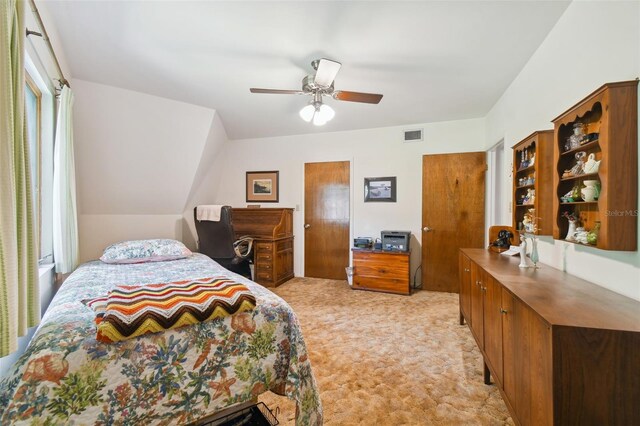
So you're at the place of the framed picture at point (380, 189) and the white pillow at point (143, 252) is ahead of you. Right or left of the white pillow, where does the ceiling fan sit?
left

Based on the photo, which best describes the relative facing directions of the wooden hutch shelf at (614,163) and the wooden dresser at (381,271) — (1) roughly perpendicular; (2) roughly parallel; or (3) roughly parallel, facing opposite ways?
roughly perpendicular

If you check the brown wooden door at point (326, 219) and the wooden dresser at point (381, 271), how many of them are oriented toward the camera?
2

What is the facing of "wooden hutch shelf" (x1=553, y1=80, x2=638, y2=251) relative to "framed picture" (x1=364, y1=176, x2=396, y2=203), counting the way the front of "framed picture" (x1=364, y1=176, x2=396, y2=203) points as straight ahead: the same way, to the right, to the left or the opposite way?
to the right

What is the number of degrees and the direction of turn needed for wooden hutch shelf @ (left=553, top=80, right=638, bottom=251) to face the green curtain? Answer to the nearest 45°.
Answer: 0° — it already faces it

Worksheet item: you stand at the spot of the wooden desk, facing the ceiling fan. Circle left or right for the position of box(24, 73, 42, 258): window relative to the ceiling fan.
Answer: right

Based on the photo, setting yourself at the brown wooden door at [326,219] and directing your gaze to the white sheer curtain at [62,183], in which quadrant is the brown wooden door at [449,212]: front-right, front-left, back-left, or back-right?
back-left

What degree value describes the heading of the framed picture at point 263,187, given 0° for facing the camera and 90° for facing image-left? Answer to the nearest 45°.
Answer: approximately 0°

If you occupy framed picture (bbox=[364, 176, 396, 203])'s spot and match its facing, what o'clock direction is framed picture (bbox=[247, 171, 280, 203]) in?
framed picture (bbox=[247, 171, 280, 203]) is roughly at 3 o'clock from framed picture (bbox=[364, 176, 396, 203]).

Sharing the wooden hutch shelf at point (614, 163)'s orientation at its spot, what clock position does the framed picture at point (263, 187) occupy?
The framed picture is roughly at 2 o'clock from the wooden hutch shelf.

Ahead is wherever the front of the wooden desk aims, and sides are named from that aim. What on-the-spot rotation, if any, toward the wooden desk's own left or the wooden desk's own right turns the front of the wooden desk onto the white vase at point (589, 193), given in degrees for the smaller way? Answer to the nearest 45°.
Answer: approximately 90° to the wooden desk's own left
